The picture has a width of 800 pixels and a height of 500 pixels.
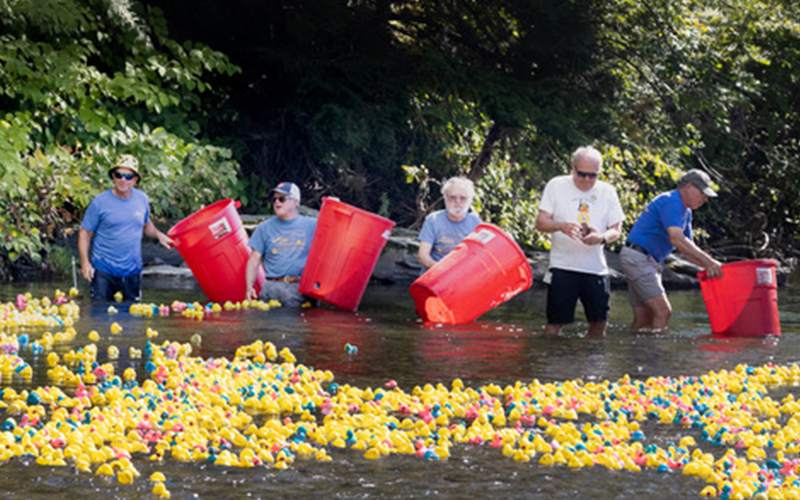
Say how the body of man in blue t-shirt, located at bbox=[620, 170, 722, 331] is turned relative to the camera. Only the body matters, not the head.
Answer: to the viewer's right

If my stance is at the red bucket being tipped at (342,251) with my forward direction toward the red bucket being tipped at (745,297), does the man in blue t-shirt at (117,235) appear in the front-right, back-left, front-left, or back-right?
back-right

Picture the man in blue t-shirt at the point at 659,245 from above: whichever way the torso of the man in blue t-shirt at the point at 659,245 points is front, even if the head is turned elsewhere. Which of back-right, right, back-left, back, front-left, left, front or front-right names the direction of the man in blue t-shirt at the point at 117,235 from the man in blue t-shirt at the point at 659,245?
back

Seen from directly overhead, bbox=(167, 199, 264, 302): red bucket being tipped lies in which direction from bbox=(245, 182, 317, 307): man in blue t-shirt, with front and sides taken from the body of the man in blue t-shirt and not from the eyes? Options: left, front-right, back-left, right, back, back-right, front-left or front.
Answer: right

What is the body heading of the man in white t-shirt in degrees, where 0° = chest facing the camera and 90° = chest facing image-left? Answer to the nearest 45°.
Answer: approximately 0°

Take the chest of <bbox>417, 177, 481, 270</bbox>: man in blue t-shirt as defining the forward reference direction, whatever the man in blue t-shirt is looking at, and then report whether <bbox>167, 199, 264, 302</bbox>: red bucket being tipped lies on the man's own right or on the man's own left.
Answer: on the man's own right

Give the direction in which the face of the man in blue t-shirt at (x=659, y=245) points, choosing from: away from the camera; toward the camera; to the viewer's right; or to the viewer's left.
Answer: to the viewer's right

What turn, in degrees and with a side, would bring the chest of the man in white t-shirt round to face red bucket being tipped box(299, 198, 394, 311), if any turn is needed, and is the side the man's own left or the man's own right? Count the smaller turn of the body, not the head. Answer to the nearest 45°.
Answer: approximately 135° to the man's own right

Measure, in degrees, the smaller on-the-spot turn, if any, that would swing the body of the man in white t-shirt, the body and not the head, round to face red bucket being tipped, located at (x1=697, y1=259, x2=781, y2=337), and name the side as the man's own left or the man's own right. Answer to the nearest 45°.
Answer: approximately 135° to the man's own left

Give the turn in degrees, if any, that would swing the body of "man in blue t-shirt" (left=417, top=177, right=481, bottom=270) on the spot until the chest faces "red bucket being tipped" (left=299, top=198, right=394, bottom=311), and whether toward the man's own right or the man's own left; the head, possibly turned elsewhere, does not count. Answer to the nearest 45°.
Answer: approximately 135° to the man's own right

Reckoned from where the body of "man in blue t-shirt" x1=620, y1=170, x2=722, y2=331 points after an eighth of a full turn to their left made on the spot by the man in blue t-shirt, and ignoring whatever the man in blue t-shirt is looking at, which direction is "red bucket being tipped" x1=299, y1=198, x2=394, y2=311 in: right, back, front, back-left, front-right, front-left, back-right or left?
back-left

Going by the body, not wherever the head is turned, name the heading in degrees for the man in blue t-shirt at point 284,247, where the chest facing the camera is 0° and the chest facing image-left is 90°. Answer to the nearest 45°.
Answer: approximately 0°
